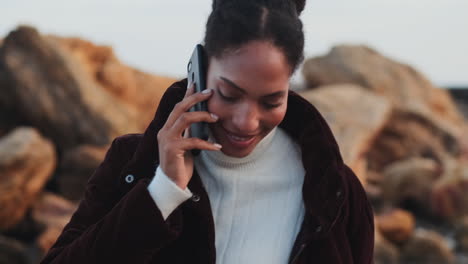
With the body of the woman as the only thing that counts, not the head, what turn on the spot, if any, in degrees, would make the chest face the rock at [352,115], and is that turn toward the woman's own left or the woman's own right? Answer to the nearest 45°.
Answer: approximately 180°

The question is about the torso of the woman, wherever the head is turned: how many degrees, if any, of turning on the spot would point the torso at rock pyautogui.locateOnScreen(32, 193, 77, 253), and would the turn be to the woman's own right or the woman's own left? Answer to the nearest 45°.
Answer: approximately 180°

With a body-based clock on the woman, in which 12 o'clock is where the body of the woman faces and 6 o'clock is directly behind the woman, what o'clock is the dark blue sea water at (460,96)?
The dark blue sea water is roughly at 7 o'clock from the woman.

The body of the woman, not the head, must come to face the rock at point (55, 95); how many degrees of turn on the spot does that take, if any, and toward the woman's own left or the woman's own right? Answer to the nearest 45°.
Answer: approximately 180°

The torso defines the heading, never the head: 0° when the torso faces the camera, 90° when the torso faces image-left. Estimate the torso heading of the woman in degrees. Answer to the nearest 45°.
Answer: approximately 0°

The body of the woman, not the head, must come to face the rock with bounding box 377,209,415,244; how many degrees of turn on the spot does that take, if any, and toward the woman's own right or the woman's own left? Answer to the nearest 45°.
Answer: approximately 180°

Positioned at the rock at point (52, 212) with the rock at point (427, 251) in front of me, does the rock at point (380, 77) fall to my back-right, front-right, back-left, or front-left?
front-left

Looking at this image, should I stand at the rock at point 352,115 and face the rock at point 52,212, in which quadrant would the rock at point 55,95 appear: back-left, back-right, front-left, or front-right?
front-right

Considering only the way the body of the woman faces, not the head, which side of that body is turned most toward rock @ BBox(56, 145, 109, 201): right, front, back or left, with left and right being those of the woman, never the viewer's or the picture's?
back

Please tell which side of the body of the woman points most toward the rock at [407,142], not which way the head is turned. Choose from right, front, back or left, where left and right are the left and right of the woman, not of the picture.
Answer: back

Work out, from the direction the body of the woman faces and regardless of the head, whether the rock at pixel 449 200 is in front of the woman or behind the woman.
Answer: behind

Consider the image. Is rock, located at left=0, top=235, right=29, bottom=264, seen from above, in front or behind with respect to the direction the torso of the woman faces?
behind
